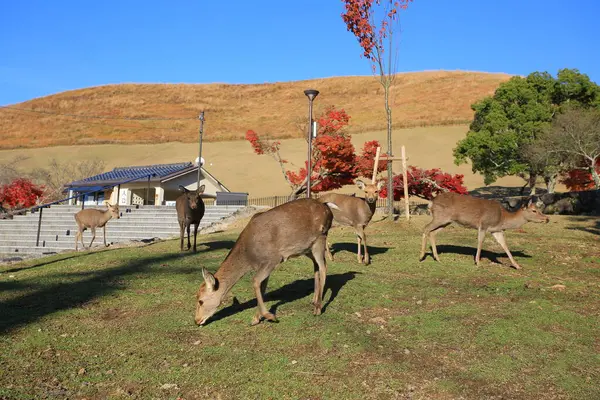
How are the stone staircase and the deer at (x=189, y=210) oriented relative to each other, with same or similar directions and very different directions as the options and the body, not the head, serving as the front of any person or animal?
same or similar directions

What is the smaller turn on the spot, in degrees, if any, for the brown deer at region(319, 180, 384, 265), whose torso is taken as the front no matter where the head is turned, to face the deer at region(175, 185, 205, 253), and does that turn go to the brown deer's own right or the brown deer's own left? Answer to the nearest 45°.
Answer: approximately 135° to the brown deer's own right

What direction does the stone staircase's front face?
toward the camera

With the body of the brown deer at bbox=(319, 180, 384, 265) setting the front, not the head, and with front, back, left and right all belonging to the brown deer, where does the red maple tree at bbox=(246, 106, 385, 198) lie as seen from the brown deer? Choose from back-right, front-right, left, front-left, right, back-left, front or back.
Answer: back-left

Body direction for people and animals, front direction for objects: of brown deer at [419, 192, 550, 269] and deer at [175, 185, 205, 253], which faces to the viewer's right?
the brown deer

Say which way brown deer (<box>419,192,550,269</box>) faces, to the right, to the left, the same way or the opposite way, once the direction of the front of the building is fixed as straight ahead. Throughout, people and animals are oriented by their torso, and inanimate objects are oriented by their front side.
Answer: to the left

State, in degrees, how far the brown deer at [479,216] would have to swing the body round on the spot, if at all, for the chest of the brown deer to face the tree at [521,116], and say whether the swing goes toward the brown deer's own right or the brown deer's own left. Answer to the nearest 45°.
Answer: approximately 90° to the brown deer's own left

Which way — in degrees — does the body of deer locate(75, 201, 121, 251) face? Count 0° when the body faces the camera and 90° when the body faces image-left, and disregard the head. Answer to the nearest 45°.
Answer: approximately 270°

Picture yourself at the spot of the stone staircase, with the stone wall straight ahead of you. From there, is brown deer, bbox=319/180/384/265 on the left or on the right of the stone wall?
right

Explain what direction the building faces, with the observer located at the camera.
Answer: facing the viewer and to the left of the viewer

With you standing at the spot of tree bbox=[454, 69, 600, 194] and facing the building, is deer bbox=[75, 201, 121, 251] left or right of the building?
left

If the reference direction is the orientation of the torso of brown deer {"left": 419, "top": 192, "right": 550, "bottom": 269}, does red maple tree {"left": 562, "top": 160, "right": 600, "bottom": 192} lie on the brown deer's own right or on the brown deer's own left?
on the brown deer's own left

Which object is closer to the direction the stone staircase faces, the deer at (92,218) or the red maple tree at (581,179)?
the deer

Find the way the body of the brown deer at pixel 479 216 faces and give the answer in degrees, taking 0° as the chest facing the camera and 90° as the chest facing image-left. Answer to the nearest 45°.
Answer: approximately 270°

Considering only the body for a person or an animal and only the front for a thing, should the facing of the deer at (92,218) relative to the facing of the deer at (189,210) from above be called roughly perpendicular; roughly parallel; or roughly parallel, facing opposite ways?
roughly perpendicular

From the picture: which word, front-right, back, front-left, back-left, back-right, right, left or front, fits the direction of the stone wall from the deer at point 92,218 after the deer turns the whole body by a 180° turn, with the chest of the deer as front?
back

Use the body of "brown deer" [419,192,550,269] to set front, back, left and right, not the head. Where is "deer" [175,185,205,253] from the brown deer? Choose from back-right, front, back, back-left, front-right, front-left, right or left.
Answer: back

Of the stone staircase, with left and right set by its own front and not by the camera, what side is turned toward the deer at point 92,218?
front

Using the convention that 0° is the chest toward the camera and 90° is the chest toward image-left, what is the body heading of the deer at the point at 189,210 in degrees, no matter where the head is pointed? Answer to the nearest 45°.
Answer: approximately 0°
